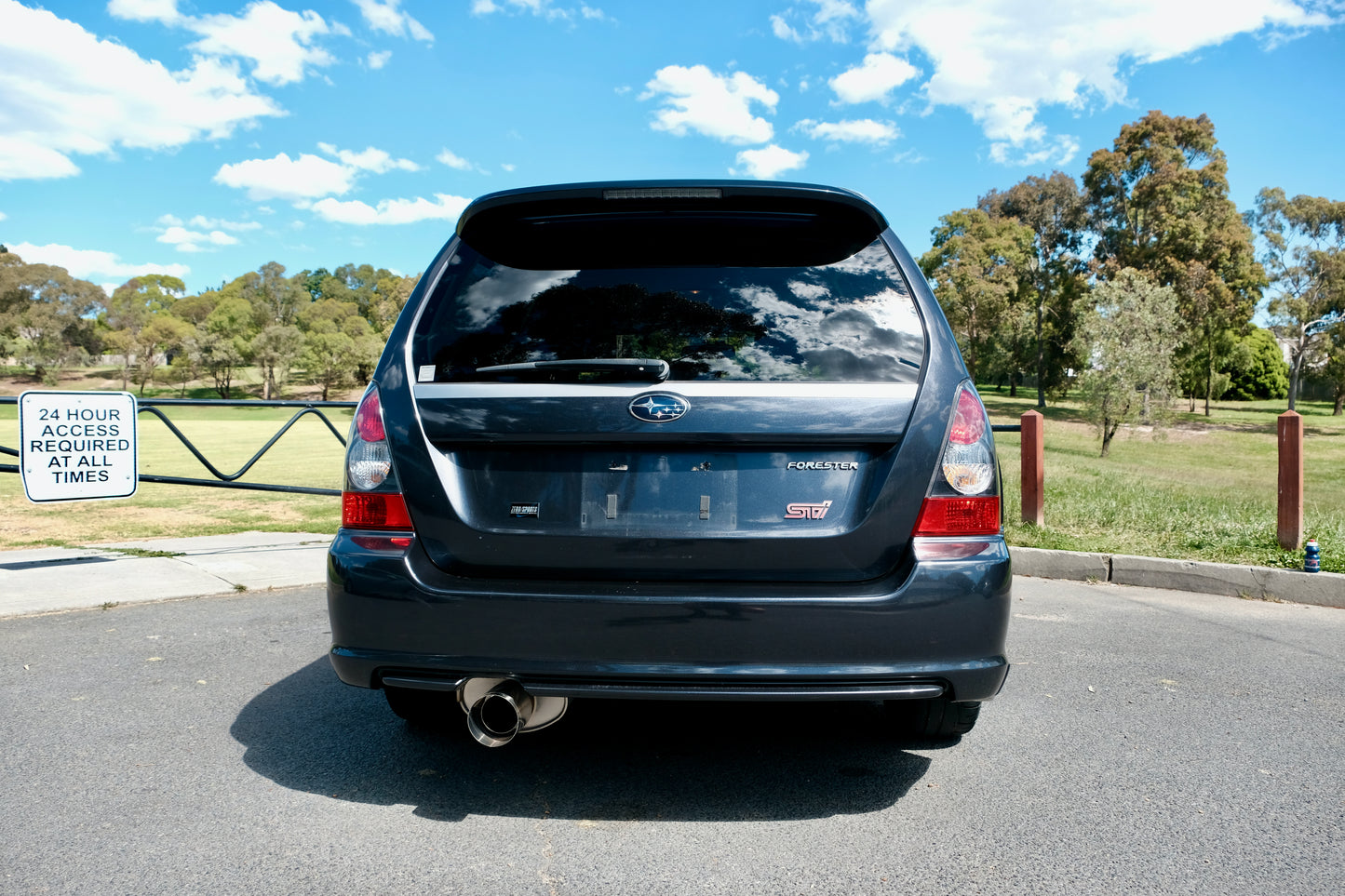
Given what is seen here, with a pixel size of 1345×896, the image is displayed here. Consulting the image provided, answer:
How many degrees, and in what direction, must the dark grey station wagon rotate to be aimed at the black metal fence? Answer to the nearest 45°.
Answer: approximately 45° to its left

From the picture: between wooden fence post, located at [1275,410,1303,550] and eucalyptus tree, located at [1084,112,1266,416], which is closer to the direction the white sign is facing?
the wooden fence post

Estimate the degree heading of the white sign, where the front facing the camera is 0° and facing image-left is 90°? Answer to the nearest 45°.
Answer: approximately 0°

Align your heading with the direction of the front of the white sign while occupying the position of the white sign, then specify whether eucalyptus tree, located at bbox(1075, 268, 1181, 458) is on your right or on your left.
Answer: on your left

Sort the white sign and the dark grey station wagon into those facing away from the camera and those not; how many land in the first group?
1

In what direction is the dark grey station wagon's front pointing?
away from the camera
